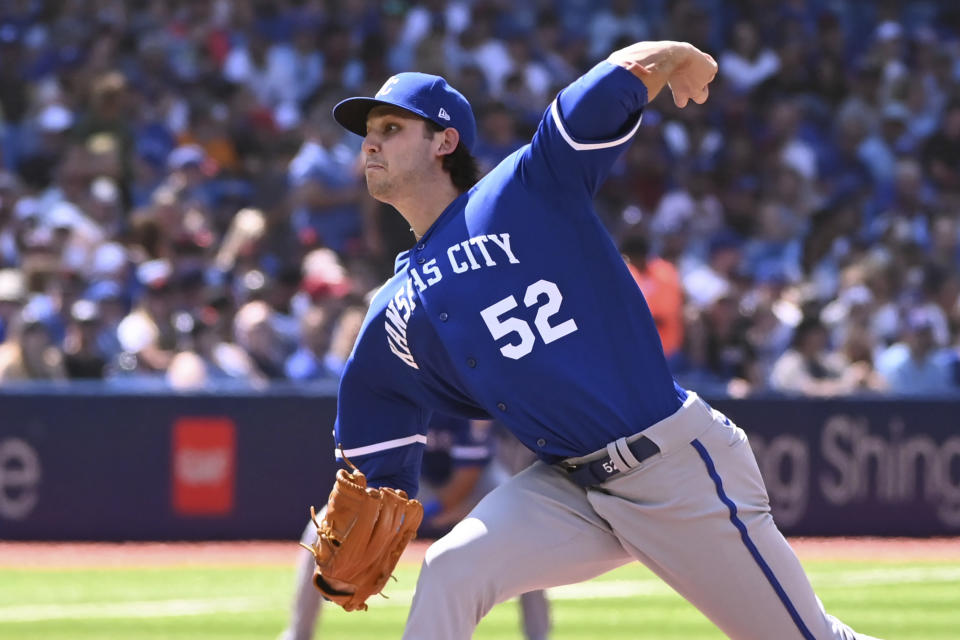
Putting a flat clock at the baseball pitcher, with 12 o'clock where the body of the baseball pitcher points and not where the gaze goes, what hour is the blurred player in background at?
The blurred player in background is roughly at 4 o'clock from the baseball pitcher.

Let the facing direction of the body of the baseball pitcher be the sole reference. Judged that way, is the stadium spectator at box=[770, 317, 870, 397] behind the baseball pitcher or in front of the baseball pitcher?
behind

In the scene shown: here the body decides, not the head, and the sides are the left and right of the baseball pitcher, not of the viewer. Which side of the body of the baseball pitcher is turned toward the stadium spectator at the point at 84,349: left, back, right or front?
right

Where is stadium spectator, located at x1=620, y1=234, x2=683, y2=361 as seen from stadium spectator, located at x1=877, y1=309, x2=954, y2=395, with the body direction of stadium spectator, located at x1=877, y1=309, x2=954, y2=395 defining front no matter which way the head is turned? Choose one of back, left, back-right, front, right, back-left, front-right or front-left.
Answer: front-right

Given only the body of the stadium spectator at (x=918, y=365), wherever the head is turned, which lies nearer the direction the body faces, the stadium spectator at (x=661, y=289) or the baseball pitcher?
the baseball pitcher

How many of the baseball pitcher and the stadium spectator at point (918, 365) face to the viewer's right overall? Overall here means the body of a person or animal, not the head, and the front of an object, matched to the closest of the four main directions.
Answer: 0

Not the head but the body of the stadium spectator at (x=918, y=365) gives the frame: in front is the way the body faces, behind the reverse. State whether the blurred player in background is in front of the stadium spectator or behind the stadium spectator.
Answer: in front

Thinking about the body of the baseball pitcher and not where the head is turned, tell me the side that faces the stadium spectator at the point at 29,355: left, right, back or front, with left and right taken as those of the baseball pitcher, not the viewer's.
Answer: right

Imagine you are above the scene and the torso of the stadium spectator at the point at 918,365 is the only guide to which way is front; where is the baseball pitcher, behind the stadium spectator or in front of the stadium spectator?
in front

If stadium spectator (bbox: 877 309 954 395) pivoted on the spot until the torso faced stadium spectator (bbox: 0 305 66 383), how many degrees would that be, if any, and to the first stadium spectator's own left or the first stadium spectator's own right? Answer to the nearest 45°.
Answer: approximately 45° to the first stadium spectator's own right

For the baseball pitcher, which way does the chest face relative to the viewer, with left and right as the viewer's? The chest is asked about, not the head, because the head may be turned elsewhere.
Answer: facing the viewer and to the left of the viewer

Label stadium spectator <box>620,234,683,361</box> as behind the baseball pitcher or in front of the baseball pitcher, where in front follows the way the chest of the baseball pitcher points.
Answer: behind

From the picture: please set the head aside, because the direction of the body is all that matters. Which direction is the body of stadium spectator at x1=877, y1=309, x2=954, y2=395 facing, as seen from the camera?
toward the camera
